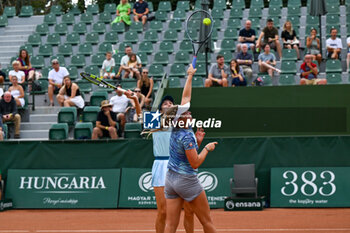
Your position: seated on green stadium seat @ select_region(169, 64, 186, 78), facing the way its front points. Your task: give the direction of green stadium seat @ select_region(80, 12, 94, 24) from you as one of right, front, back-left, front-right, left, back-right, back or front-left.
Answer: back-right

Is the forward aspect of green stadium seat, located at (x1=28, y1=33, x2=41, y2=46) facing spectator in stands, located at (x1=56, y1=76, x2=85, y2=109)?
yes

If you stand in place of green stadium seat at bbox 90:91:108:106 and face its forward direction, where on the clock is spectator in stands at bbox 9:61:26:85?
The spectator in stands is roughly at 4 o'clock from the green stadium seat.

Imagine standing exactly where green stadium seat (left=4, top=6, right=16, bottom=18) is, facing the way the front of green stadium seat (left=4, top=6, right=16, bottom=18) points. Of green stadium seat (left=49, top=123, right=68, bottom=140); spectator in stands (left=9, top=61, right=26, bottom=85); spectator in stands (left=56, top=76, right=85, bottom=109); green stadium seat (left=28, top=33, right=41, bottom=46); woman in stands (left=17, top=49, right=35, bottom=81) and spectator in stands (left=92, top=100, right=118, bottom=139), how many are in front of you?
6

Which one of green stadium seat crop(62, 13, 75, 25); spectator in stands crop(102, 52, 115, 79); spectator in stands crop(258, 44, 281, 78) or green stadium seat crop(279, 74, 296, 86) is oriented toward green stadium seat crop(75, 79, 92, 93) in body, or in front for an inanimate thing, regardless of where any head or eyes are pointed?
green stadium seat crop(62, 13, 75, 25)

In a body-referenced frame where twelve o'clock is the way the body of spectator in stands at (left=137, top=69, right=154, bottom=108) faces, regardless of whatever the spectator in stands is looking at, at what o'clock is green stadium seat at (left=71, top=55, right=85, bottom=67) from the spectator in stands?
The green stadium seat is roughly at 5 o'clock from the spectator in stands.

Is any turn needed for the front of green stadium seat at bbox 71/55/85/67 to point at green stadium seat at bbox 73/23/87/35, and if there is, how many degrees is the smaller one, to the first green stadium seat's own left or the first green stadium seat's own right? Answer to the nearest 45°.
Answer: approximately 180°

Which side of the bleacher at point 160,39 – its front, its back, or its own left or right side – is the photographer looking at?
front

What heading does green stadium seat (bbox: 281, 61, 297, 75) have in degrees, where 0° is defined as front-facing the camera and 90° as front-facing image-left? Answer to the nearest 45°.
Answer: approximately 0°

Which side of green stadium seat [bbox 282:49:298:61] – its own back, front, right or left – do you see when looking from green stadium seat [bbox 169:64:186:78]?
right

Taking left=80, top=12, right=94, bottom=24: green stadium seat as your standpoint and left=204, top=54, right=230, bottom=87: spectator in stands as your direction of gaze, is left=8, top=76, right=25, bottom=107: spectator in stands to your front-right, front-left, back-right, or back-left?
front-right

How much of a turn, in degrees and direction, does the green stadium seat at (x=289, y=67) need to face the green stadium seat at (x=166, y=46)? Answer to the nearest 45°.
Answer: approximately 135° to its right

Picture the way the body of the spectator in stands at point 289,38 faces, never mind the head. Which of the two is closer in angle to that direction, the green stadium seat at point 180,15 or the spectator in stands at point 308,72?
the spectator in stands
